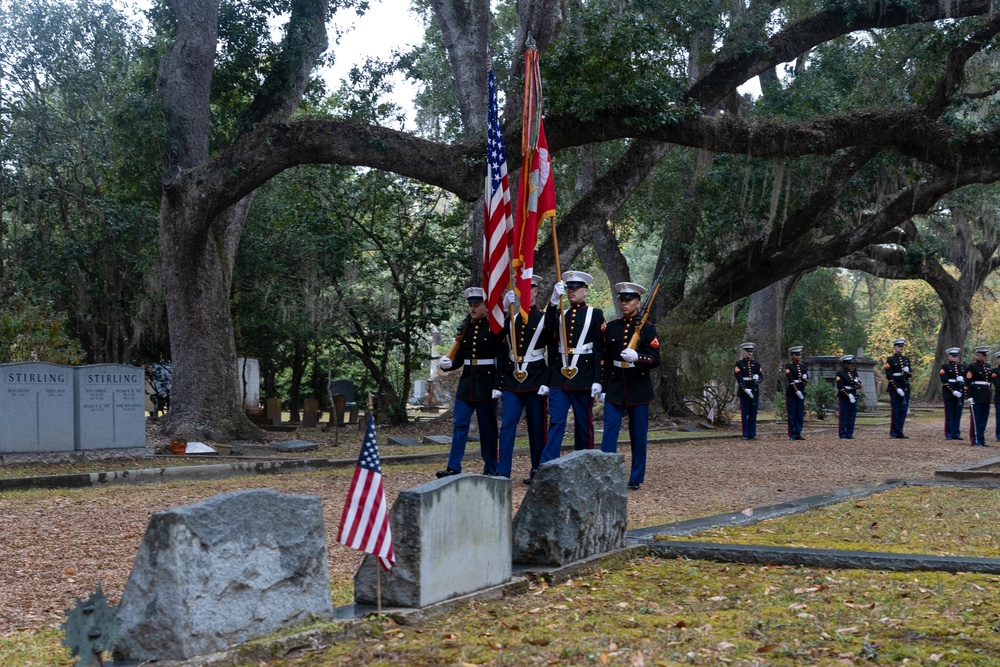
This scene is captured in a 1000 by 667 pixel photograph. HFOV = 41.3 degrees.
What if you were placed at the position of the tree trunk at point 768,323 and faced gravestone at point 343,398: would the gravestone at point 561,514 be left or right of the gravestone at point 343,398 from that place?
left

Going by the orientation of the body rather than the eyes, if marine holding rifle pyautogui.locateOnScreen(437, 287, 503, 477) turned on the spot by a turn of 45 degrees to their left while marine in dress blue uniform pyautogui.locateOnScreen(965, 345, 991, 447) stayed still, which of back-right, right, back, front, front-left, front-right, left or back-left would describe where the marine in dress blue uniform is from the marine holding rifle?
back-left

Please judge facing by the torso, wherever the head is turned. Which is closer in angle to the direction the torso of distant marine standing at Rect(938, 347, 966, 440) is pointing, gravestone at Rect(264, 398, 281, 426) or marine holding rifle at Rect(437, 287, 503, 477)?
the marine holding rifle

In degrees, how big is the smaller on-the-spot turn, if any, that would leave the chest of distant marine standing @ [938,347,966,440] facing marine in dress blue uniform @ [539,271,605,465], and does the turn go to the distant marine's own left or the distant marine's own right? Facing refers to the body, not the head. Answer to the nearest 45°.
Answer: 0° — they already face them

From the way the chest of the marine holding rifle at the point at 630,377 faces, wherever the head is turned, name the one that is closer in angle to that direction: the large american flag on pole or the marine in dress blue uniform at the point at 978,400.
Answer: the large american flag on pole
